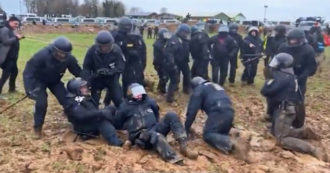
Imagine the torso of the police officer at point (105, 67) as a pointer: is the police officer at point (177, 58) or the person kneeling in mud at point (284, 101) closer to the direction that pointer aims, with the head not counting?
the person kneeling in mud

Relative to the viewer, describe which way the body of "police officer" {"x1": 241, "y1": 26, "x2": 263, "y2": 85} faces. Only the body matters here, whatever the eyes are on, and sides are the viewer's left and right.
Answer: facing the viewer

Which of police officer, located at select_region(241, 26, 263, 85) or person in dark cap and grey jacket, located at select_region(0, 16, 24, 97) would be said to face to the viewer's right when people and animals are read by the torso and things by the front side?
person in dark cap and grey jacket, located at select_region(0, 16, 24, 97)

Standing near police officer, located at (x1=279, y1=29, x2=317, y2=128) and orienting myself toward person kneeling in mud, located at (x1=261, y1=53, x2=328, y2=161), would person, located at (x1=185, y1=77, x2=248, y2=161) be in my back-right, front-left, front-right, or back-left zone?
front-right

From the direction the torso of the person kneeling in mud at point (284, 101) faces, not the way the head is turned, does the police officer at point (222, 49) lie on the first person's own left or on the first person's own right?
on the first person's own right

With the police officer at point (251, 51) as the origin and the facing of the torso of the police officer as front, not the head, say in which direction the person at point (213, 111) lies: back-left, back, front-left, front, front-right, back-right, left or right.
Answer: front

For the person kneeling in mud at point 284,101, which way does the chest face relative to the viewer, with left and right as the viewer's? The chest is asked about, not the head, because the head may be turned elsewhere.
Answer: facing to the left of the viewer

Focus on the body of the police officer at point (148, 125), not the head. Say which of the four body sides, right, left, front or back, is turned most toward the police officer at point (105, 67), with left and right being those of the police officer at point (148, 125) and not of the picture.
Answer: back

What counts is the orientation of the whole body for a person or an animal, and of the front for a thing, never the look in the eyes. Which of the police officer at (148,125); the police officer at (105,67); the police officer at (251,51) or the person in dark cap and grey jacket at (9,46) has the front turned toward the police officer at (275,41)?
the person in dark cap and grey jacket at (9,46)

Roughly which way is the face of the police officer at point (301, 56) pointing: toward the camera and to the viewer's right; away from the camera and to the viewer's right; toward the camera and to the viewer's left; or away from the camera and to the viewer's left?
toward the camera and to the viewer's left

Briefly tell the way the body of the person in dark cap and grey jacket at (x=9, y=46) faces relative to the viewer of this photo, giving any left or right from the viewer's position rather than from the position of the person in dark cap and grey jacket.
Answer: facing to the right of the viewer

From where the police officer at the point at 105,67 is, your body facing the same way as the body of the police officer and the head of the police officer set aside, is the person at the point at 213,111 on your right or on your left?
on your left

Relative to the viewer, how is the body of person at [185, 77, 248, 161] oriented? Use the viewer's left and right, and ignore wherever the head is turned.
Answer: facing away from the viewer and to the left of the viewer

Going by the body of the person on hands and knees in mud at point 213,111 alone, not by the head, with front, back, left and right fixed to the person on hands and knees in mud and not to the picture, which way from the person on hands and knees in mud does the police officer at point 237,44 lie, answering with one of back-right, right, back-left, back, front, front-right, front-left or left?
front-right

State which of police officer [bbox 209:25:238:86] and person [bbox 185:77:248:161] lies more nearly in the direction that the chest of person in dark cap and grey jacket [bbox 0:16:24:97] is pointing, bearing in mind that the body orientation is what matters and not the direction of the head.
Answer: the police officer
